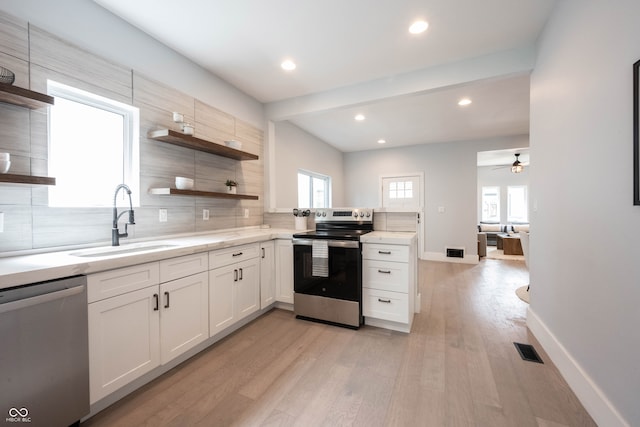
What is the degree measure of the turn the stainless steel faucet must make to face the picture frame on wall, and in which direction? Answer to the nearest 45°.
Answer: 0° — it already faces it

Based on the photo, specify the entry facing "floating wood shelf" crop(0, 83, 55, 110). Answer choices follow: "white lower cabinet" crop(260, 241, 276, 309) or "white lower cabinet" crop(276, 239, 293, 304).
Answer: "white lower cabinet" crop(276, 239, 293, 304)

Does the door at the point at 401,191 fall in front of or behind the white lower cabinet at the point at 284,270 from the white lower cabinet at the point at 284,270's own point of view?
behind

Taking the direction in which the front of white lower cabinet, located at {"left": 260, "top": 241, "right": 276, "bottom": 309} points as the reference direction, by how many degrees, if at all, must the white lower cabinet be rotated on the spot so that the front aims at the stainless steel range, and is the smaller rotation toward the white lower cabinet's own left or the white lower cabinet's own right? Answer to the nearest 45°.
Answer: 0° — it already faces it

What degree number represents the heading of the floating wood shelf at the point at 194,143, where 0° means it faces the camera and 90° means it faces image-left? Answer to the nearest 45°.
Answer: approximately 315°

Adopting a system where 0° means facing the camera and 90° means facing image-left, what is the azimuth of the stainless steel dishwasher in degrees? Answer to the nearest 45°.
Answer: approximately 315°

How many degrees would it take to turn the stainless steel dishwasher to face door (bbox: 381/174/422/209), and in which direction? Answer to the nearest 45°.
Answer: approximately 45° to its left

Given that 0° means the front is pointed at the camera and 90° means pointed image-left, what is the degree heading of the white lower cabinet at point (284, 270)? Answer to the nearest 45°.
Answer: approximately 45°

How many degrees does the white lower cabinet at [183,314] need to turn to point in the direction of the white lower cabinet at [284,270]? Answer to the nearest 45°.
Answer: approximately 90° to its left
